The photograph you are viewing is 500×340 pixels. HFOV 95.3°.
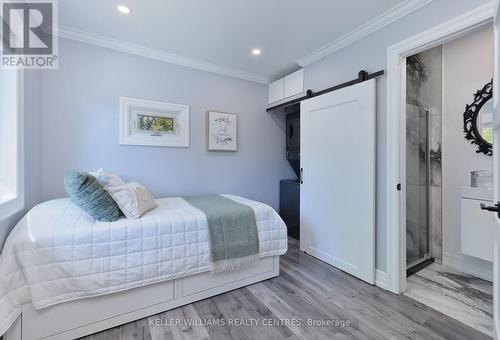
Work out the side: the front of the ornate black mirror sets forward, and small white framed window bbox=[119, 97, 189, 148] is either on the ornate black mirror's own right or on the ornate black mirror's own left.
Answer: on the ornate black mirror's own right

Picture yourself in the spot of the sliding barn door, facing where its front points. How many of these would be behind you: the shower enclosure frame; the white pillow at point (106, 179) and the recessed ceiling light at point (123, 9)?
1

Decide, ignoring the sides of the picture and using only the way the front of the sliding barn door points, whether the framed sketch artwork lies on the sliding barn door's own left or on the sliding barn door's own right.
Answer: on the sliding barn door's own right

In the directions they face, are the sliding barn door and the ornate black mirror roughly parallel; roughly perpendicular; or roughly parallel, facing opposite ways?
roughly parallel

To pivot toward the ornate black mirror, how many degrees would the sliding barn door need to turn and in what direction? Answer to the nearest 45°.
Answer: approximately 135° to its left

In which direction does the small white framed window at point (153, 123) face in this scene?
toward the camera

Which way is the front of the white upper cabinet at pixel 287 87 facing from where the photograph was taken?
facing the viewer and to the left of the viewer
